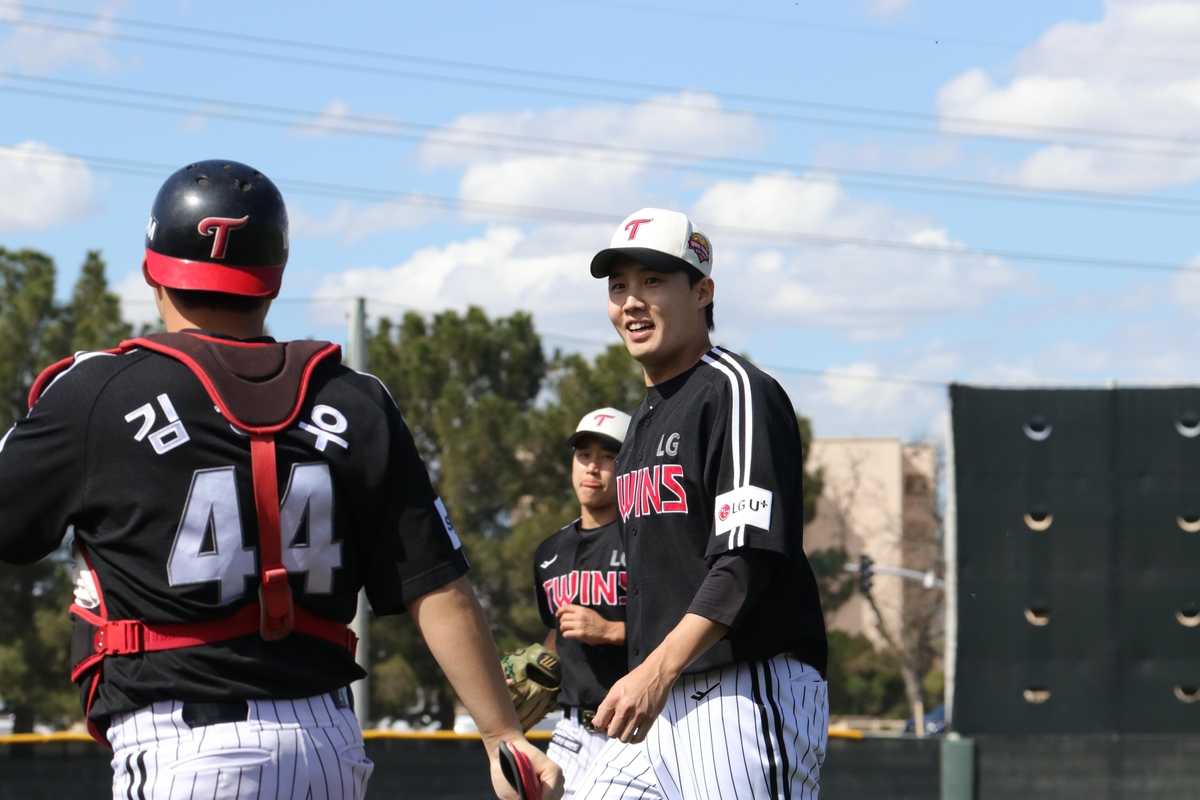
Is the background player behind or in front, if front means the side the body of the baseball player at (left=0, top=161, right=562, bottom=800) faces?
in front

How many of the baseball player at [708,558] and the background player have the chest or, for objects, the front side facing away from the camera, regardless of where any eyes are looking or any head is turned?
0

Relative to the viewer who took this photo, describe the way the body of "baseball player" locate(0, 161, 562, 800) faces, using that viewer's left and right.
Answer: facing away from the viewer

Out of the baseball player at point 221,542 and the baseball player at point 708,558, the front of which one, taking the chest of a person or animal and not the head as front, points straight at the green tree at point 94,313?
the baseball player at point 221,542

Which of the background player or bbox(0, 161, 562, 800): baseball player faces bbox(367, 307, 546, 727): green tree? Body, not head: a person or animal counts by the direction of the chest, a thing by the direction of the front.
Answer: the baseball player

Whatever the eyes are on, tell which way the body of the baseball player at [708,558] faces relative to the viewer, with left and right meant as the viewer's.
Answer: facing the viewer and to the left of the viewer

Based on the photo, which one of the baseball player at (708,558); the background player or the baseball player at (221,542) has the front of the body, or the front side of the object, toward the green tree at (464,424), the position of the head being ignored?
the baseball player at (221,542)

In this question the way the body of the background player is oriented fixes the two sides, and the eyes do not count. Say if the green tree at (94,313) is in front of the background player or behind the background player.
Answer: behind

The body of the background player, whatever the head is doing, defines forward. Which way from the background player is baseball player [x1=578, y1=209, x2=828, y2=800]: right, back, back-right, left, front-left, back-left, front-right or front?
front

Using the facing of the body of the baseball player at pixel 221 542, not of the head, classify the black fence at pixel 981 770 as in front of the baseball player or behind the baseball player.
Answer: in front

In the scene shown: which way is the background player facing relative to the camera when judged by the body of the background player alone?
toward the camera

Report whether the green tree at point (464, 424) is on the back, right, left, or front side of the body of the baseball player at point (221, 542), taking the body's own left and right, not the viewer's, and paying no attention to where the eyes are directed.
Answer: front

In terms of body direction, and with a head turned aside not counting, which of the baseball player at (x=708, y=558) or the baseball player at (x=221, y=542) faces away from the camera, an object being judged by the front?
the baseball player at (x=221, y=542)

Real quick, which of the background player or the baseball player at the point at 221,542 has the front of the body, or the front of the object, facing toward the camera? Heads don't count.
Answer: the background player
